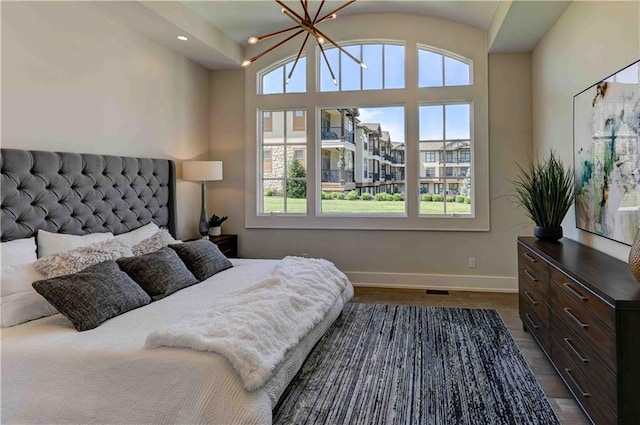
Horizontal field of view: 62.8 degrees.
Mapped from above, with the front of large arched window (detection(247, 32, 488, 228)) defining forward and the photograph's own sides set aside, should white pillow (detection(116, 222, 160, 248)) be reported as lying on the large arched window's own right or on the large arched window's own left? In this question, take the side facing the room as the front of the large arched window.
on the large arched window's own right

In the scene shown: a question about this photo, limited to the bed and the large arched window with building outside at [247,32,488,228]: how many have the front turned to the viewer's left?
0

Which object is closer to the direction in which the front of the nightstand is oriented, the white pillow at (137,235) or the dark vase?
the dark vase

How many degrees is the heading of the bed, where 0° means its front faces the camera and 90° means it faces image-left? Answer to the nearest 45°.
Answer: approximately 315°

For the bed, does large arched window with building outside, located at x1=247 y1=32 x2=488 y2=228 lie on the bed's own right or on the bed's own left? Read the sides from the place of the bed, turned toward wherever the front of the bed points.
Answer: on the bed's own left

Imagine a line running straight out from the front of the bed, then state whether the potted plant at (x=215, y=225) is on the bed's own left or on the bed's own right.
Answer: on the bed's own left

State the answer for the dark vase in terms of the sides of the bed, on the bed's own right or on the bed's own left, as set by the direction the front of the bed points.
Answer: on the bed's own left

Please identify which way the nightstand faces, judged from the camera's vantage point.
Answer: facing the viewer and to the right of the viewer
